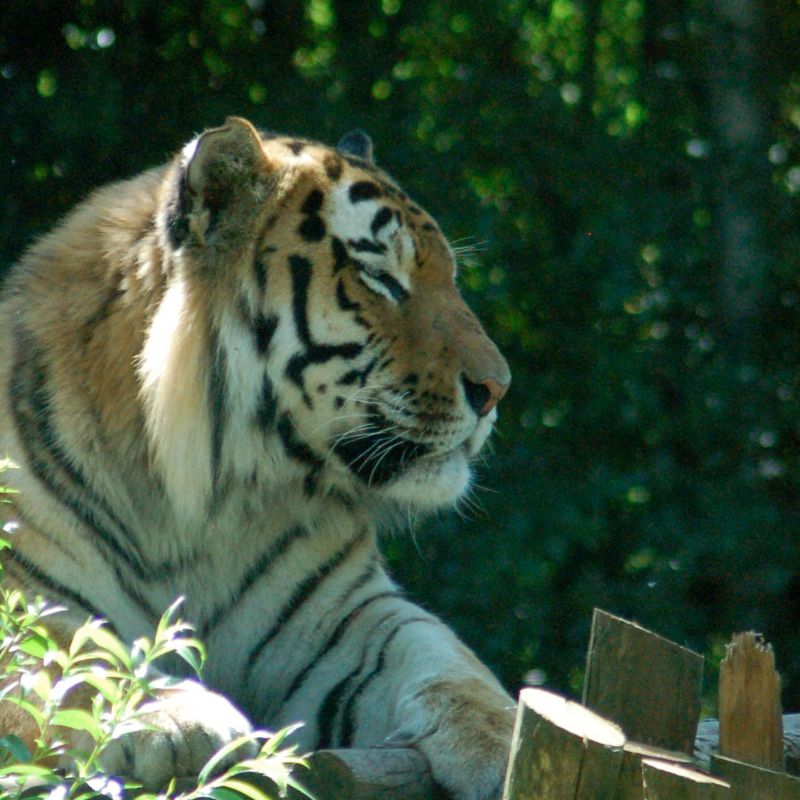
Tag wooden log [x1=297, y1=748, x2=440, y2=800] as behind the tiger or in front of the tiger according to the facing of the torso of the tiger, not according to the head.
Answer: in front

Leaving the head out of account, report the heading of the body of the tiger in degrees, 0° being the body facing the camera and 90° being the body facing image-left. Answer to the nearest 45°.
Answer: approximately 315°

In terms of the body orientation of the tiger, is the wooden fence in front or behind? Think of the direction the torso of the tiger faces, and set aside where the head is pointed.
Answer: in front

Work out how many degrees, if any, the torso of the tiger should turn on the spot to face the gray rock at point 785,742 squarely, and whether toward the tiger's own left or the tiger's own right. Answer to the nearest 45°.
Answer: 0° — it already faces it

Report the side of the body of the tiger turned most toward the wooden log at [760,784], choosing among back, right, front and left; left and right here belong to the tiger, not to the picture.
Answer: front

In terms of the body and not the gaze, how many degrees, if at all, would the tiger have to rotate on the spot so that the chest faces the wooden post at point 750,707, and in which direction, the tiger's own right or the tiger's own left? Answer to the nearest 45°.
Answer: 0° — it already faces it
